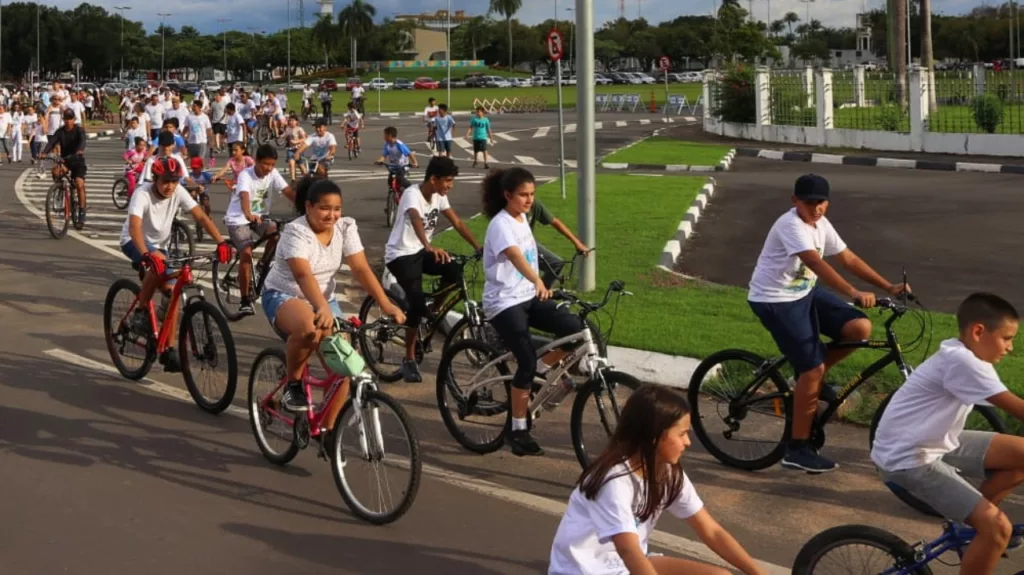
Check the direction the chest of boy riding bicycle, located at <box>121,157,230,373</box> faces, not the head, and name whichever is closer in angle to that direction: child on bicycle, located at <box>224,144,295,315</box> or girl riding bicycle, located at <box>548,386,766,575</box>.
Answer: the girl riding bicycle

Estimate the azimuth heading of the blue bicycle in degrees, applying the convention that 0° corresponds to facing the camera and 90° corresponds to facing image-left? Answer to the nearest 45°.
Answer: approximately 270°

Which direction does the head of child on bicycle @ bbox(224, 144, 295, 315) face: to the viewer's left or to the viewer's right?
to the viewer's right

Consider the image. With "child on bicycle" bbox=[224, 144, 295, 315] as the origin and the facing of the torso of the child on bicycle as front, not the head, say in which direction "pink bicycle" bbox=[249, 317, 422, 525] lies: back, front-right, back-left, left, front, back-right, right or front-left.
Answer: front-right

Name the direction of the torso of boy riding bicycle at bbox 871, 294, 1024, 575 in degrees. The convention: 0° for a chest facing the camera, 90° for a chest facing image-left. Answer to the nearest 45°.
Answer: approximately 270°

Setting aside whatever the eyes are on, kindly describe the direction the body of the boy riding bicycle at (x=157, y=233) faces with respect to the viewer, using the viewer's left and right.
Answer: facing the viewer and to the right of the viewer

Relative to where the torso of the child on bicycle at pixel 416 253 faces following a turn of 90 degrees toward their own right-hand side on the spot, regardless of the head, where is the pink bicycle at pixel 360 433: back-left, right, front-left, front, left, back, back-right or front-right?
front-left
